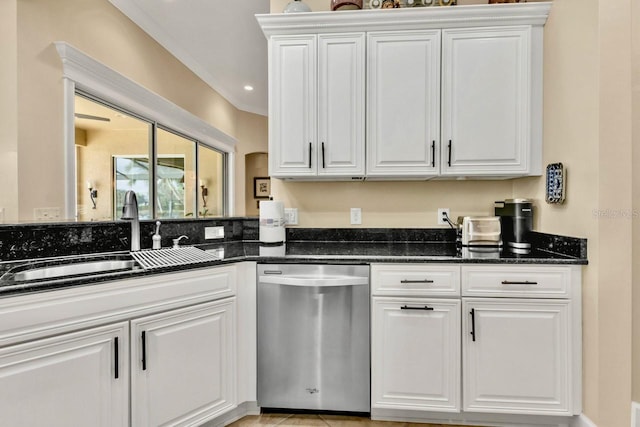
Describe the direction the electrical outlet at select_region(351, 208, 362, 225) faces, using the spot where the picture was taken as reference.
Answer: facing the viewer

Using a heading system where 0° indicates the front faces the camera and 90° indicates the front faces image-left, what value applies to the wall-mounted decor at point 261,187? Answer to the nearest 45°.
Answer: approximately 0°

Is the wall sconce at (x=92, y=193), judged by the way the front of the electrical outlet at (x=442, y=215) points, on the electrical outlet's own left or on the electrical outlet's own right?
on the electrical outlet's own right

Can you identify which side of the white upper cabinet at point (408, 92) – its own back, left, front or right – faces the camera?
front

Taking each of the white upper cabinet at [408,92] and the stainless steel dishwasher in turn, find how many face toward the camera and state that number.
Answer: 2

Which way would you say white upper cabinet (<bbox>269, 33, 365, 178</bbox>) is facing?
toward the camera

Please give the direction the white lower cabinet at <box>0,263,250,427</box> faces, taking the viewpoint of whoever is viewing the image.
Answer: facing the viewer and to the right of the viewer

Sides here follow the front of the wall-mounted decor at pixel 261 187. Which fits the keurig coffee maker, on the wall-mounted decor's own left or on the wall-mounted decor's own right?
on the wall-mounted decor's own left
